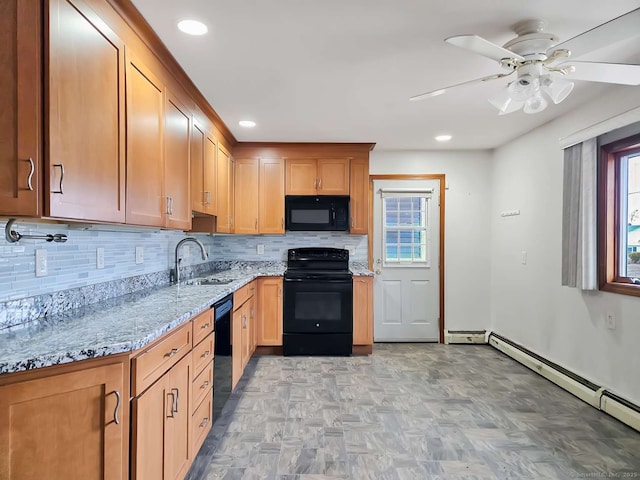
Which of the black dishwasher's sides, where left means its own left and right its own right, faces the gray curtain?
front

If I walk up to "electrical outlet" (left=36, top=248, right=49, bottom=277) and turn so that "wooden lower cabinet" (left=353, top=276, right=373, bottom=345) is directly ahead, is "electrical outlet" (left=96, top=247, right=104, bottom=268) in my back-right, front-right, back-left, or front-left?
front-left

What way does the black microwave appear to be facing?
toward the camera

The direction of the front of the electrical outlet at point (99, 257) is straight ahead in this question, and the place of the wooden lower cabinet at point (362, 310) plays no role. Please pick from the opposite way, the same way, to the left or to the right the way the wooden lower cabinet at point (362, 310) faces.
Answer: to the right

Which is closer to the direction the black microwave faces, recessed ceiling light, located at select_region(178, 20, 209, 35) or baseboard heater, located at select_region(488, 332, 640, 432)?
the recessed ceiling light

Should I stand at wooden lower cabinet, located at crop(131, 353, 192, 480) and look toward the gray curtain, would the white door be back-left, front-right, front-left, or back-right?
front-left

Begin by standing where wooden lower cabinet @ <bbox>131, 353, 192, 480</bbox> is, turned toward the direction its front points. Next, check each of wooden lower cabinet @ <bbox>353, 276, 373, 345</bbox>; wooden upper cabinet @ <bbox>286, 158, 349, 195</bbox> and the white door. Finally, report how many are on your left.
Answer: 3

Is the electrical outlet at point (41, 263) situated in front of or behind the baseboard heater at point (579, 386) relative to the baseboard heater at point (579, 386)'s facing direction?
in front

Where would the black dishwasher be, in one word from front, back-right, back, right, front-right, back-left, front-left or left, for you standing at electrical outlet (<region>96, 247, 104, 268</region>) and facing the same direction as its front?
front-left

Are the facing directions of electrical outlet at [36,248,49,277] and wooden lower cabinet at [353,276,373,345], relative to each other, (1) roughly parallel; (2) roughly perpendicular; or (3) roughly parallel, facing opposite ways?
roughly perpendicular

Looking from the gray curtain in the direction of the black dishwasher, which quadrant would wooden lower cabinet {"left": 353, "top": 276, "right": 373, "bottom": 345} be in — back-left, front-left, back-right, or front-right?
front-right

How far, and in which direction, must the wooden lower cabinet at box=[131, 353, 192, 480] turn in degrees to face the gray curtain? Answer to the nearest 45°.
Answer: approximately 45° to its left

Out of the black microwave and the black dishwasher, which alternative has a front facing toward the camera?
the black microwave

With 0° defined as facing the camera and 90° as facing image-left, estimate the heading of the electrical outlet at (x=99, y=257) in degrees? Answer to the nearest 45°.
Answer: approximately 315°

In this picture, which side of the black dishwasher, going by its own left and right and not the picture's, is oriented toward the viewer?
right

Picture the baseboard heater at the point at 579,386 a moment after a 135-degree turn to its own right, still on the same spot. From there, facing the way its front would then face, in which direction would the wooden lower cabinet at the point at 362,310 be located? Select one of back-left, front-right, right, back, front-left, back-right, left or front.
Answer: left

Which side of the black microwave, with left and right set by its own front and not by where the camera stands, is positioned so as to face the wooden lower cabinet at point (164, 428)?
front
